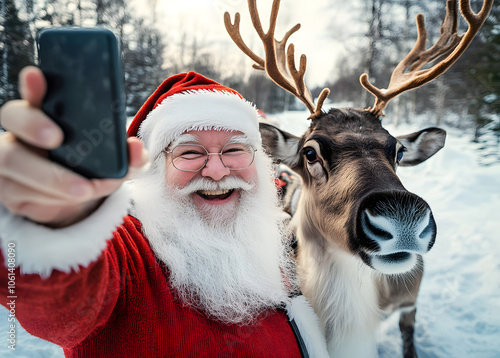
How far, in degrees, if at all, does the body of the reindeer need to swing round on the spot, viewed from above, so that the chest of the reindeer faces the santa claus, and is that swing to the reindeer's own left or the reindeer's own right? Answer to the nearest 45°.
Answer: approximately 45° to the reindeer's own right

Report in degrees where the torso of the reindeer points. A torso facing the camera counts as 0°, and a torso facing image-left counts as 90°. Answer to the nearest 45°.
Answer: approximately 0°

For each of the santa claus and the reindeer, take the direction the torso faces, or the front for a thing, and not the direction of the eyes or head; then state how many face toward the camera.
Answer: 2

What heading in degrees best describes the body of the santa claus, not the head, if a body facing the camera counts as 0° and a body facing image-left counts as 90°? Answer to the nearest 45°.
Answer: approximately 0°
